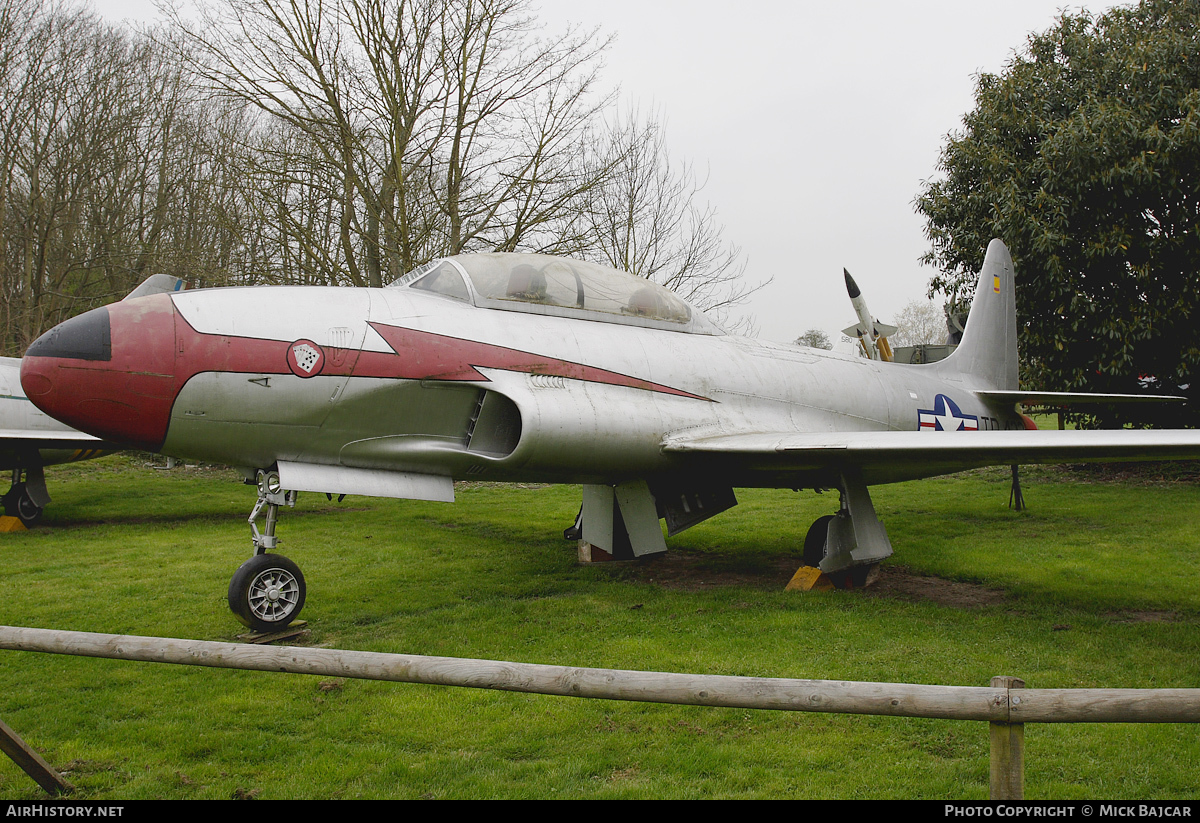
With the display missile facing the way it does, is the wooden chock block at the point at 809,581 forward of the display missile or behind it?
forward

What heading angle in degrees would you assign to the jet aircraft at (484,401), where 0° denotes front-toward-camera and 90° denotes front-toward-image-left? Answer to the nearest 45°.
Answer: approximately 45°

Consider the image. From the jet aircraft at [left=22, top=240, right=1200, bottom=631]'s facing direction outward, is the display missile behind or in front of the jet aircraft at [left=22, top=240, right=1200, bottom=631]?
behind

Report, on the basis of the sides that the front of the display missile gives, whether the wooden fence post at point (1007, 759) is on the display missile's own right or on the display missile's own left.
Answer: on the display missile's own left

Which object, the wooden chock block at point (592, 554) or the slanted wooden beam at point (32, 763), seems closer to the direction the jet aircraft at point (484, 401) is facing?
the slanted wooden beam

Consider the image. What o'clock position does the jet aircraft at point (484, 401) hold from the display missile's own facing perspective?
The jet aircraft is roughly at 11 o'clock from the display missile.

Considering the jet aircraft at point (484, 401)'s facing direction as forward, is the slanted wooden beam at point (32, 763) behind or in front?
in front

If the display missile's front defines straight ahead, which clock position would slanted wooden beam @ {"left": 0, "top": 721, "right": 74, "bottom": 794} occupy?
The slanted wooden beam is roughly at 11 o'clock from the display missile.
